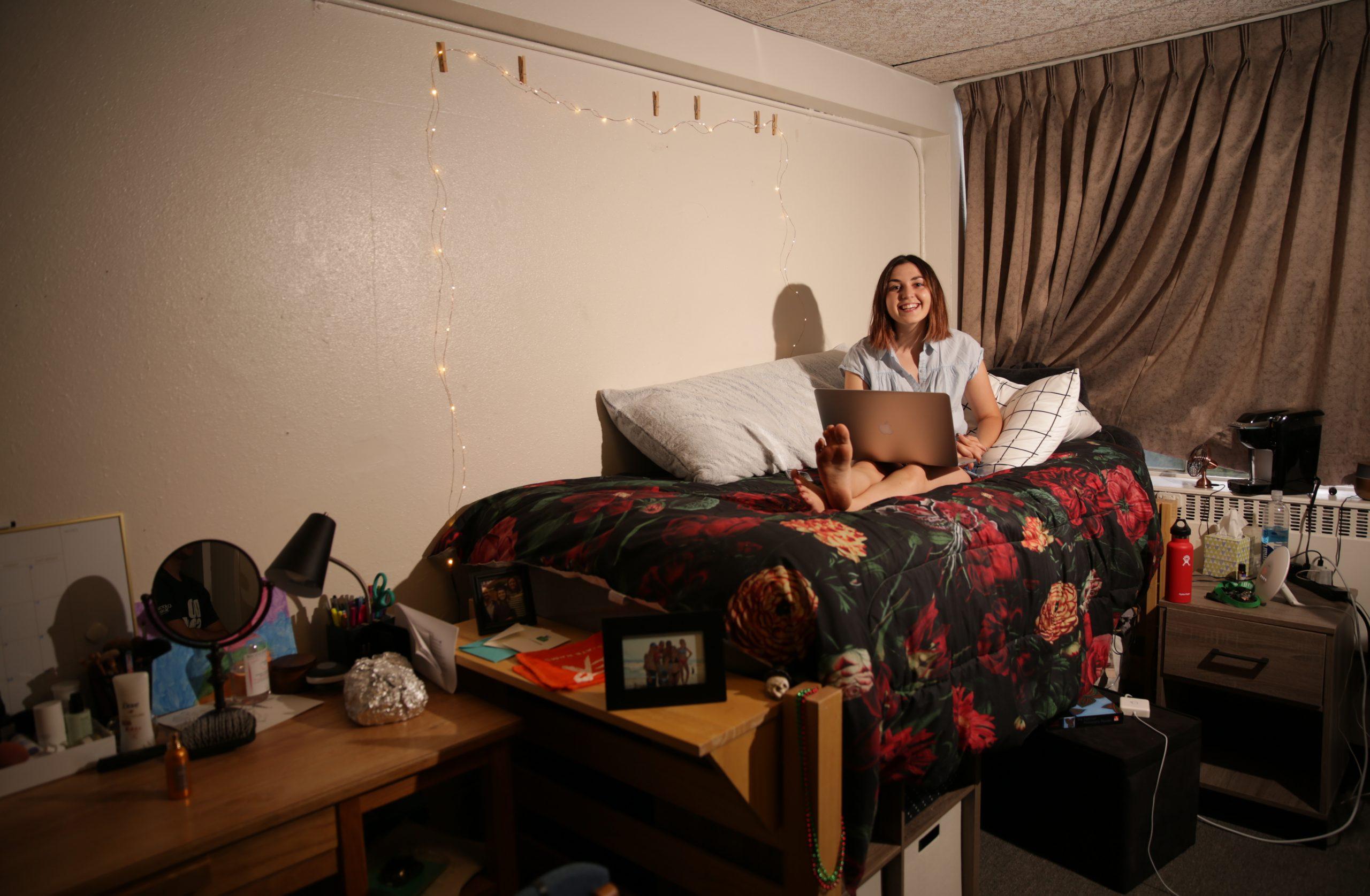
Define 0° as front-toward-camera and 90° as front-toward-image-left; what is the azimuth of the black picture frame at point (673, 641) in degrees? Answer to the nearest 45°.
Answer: approximately 0°

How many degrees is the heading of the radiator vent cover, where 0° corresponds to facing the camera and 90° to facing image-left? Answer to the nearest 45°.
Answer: approximately 45°

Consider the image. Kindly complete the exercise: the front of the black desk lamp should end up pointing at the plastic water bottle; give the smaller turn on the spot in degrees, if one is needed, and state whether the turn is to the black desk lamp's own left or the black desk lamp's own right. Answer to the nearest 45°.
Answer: approximately 135° to the black desk lamp's own left

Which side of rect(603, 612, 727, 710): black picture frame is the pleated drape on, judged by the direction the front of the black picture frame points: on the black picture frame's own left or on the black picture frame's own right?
on the black picture frame's own left

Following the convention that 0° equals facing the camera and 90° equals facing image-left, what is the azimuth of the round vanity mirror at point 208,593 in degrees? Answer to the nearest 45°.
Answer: approximately 0°
